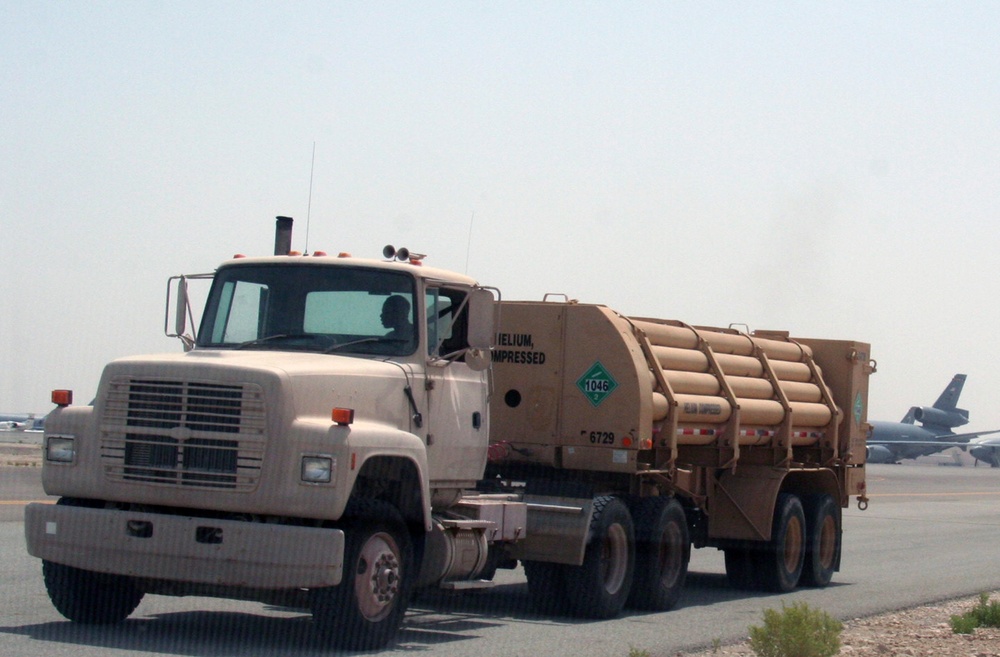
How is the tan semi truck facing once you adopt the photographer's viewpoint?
facing the viewer and to the left of the viewer
